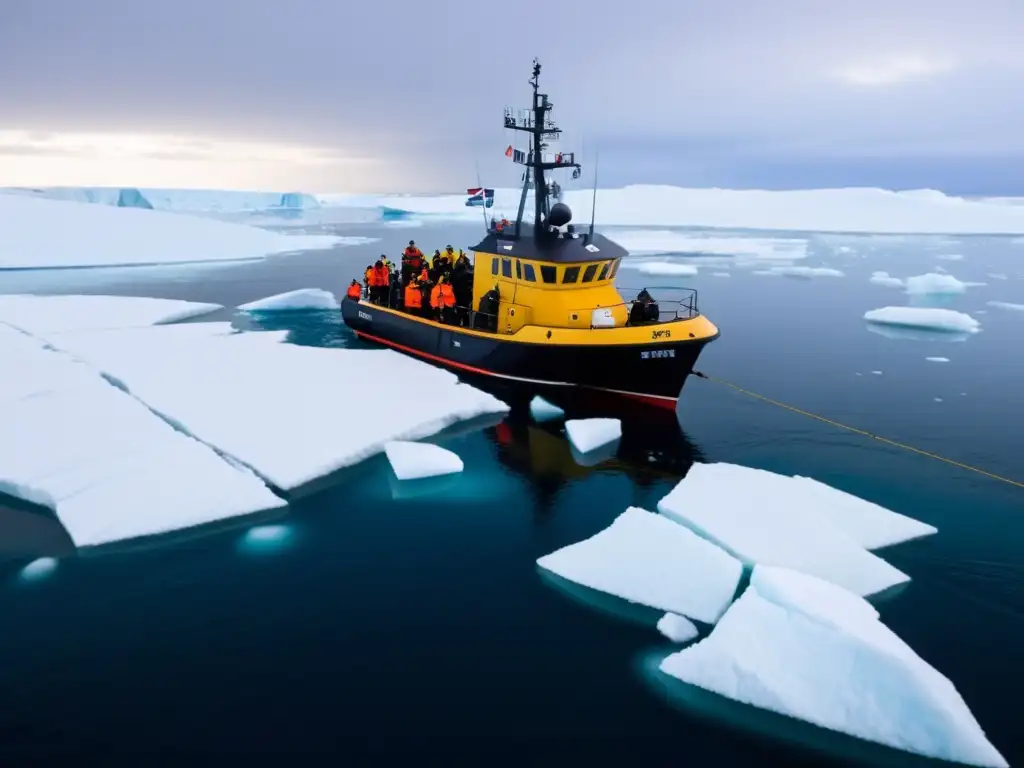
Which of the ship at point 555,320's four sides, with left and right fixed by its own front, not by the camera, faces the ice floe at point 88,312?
back

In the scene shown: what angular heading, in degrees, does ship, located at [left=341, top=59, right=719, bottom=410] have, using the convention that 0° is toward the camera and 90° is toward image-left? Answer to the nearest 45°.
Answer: approximately 315°

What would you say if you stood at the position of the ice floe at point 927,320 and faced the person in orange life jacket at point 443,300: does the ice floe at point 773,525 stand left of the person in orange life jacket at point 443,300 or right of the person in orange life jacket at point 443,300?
left

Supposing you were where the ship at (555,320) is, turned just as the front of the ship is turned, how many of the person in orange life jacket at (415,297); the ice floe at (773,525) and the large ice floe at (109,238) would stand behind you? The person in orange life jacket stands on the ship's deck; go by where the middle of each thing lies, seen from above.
2

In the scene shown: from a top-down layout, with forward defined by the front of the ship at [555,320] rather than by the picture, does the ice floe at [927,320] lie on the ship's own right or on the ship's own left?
on the ship's own left

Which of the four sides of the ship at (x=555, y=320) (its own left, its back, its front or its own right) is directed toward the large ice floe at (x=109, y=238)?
back
